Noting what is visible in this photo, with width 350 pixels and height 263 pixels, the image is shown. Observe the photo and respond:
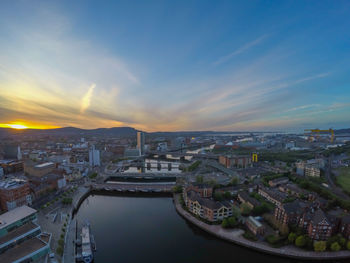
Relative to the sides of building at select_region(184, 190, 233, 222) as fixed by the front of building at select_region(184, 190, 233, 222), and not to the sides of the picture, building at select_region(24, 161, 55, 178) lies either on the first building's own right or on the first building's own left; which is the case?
on the first building's own right

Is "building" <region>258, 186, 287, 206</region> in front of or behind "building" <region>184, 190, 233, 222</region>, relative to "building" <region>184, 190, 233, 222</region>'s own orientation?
behind

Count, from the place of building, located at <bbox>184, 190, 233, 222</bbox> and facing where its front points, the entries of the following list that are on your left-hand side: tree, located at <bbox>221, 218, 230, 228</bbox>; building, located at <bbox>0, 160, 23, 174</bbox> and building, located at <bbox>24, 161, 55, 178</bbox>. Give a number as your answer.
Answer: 1

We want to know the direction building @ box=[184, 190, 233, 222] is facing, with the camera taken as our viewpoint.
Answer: facing the viewer and to the left of the viewer

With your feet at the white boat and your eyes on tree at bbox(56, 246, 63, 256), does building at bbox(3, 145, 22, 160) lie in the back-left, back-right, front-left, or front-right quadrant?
front-right

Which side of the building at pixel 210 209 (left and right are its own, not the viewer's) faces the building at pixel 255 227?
left

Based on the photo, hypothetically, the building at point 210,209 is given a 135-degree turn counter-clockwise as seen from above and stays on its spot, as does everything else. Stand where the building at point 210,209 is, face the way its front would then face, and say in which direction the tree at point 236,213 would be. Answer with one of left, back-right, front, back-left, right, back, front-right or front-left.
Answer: front

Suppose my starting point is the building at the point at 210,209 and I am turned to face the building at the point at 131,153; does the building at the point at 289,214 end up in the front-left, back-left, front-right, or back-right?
back-right

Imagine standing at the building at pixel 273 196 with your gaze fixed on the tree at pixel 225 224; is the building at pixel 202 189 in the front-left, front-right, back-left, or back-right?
front-right

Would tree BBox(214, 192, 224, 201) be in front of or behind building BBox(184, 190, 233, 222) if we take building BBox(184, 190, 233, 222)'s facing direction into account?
behind

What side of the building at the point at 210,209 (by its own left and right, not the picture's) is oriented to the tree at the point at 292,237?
left

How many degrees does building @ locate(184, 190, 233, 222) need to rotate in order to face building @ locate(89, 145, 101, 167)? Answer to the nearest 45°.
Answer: approximately 90° to its right

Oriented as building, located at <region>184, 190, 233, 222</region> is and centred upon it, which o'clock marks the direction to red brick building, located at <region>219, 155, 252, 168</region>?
The red brick building is roughly at 5 o'clock from the building.

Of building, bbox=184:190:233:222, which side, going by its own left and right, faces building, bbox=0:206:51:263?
front
